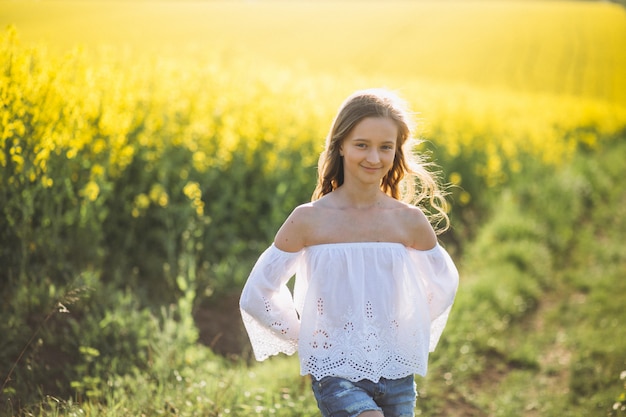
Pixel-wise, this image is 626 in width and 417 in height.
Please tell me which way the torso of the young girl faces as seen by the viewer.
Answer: toward the camera

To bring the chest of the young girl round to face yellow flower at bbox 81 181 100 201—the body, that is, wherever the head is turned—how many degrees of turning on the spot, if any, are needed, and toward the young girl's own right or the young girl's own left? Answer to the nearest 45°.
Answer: approximately 135° to the young girl's own right
